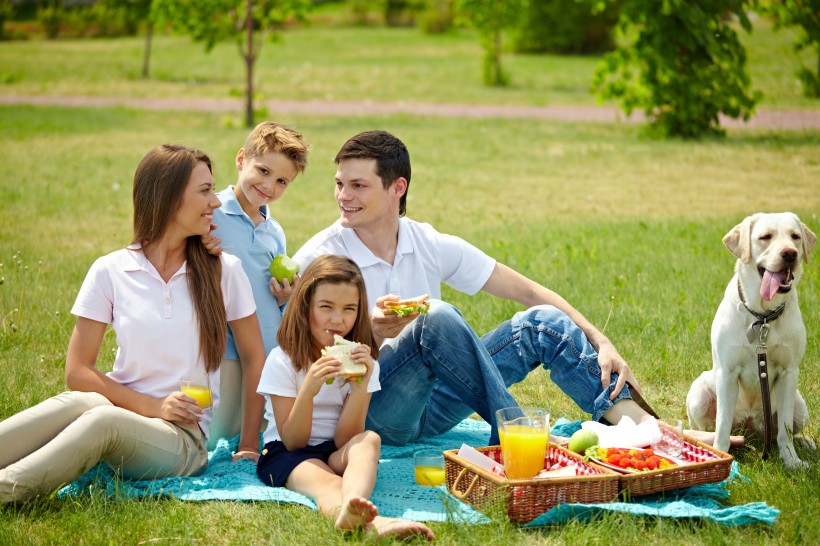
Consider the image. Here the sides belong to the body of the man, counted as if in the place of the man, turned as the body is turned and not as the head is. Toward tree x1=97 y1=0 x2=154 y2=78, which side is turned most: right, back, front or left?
back

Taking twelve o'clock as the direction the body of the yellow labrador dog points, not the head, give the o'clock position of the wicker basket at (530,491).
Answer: The wicker basket is roughly at 1 o'clock from the yellow labrador dog.

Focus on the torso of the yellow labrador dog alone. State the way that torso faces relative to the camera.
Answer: toward the camera

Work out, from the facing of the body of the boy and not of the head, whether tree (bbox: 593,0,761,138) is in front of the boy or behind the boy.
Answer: behind

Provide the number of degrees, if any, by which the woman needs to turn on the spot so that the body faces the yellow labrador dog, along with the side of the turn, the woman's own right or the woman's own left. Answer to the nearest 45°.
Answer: approximately 90° to the woman's own left

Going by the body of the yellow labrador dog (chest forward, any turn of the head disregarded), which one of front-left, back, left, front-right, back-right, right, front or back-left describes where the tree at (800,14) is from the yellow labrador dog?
back

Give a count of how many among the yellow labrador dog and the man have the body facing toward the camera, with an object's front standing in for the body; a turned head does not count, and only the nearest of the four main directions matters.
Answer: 2

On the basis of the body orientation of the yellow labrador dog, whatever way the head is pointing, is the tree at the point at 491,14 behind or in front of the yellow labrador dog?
behind

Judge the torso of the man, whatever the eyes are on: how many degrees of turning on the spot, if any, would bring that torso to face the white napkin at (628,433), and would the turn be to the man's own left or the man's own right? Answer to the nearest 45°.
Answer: approximately 45° to the man's own left

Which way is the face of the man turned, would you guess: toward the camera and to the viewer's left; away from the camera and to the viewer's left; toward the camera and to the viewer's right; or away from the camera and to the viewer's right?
toward the camera and to the viewer's left
